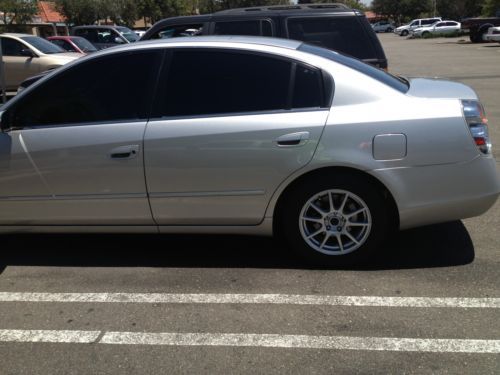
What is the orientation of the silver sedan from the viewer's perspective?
to the viewer's left

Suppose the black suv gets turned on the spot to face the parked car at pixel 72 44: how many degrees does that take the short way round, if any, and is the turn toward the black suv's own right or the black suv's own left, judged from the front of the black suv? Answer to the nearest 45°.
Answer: approximately 45° to the black suv's own right

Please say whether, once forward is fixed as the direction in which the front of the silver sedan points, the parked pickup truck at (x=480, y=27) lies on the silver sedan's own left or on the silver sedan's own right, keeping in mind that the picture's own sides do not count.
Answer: on the silver sedan's own right

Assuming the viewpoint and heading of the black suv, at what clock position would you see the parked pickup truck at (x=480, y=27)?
The parked pickup truck is roughly at 4 o'clock from the black suv.

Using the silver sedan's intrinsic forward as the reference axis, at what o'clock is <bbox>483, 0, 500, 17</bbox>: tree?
The tree is roughly at 4 o'clock from the silver sedan.

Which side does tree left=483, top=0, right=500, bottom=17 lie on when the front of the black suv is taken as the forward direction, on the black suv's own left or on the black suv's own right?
on the black suv's own right

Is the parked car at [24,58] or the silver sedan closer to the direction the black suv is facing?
the parked car

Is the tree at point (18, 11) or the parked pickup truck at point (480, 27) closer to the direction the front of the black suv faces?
the tree

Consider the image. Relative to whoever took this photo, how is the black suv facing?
facing to the left of the viewer

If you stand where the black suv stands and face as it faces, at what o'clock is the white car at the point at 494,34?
The white car is roughly at 4 o'clock from the black suv.
